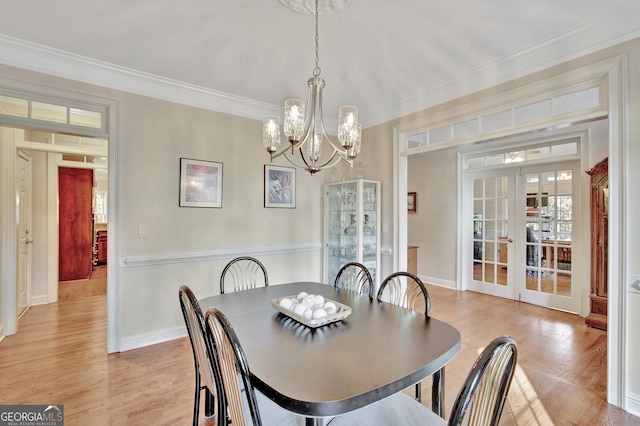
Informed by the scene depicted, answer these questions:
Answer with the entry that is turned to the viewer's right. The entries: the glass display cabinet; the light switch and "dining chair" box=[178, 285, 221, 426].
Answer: the dining chair

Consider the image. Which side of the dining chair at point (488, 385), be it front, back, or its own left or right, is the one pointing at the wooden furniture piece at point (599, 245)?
right

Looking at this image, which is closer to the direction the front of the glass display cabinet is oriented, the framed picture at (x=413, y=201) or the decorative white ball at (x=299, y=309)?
the decorative white ball

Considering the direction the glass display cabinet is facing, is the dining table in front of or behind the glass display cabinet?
in front

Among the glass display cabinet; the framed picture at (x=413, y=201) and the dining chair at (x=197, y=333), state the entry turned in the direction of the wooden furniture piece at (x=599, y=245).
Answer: the dining chair

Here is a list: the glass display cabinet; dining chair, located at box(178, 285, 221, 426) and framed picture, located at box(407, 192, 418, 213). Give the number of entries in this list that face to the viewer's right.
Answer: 1

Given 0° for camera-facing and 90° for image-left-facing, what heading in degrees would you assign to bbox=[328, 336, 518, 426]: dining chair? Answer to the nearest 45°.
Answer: approximately 135°

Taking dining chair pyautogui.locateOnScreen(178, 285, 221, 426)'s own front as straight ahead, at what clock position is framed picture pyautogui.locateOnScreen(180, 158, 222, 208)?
The framed picture is roughly at 9 o'clock from the dining chair.

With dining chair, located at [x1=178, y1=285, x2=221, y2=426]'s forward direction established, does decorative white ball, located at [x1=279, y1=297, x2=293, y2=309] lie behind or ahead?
ahead

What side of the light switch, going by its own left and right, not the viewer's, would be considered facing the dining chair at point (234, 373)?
front

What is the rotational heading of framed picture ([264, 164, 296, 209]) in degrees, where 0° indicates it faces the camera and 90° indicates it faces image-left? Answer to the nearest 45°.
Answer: approximately 315°

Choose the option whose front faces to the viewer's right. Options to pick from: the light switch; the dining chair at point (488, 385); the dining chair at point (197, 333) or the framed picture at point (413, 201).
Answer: the dining chair at point (197, 333)

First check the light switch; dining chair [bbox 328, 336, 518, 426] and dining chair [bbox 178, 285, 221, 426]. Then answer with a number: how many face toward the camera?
1

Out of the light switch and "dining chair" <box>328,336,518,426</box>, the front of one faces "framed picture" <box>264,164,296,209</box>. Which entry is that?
the dining chair

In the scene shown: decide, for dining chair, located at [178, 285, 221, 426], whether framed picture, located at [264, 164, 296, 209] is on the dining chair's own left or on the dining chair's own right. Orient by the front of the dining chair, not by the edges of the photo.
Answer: on the dining chair's own left

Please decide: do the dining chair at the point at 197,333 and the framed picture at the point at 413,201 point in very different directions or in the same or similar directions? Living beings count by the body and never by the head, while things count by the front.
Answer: very different directions
